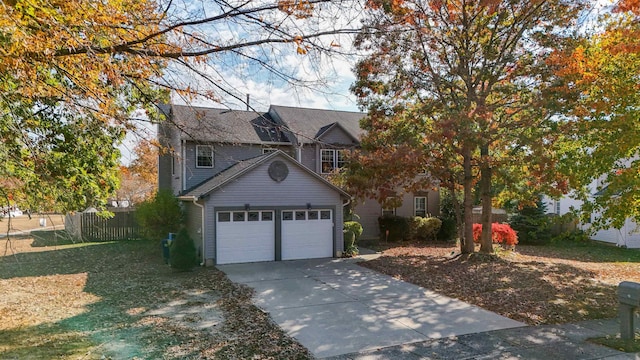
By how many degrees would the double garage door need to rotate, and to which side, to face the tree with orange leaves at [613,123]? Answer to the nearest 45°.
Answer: approximately 45° to its left

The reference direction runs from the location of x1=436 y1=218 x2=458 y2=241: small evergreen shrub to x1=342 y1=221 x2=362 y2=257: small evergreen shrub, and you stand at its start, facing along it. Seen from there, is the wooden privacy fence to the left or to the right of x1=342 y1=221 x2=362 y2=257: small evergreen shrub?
right

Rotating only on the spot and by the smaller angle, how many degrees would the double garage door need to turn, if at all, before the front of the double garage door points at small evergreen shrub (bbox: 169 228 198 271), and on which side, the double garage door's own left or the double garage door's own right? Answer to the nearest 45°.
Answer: approximately 45° to the double garage door's own right

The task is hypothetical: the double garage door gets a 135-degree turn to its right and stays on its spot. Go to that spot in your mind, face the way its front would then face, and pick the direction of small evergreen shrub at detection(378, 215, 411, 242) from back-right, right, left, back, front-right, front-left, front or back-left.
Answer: right

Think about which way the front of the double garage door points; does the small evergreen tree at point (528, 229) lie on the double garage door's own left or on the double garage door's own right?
on the double garage door's own left

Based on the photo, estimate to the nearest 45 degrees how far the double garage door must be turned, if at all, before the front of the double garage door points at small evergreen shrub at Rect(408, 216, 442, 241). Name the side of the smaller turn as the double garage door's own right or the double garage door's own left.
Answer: approximately 135° to the double garage door's own left

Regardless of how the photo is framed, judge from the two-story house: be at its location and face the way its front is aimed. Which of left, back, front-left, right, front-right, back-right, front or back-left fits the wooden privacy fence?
back-right

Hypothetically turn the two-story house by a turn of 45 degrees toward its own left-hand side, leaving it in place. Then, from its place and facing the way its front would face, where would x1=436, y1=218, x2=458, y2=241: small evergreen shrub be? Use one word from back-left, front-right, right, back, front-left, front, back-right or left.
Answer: left

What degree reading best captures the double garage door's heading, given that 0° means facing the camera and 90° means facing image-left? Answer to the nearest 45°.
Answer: approximately 0°

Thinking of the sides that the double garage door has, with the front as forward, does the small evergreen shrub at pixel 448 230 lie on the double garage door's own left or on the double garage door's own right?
on the double garage door's own left
